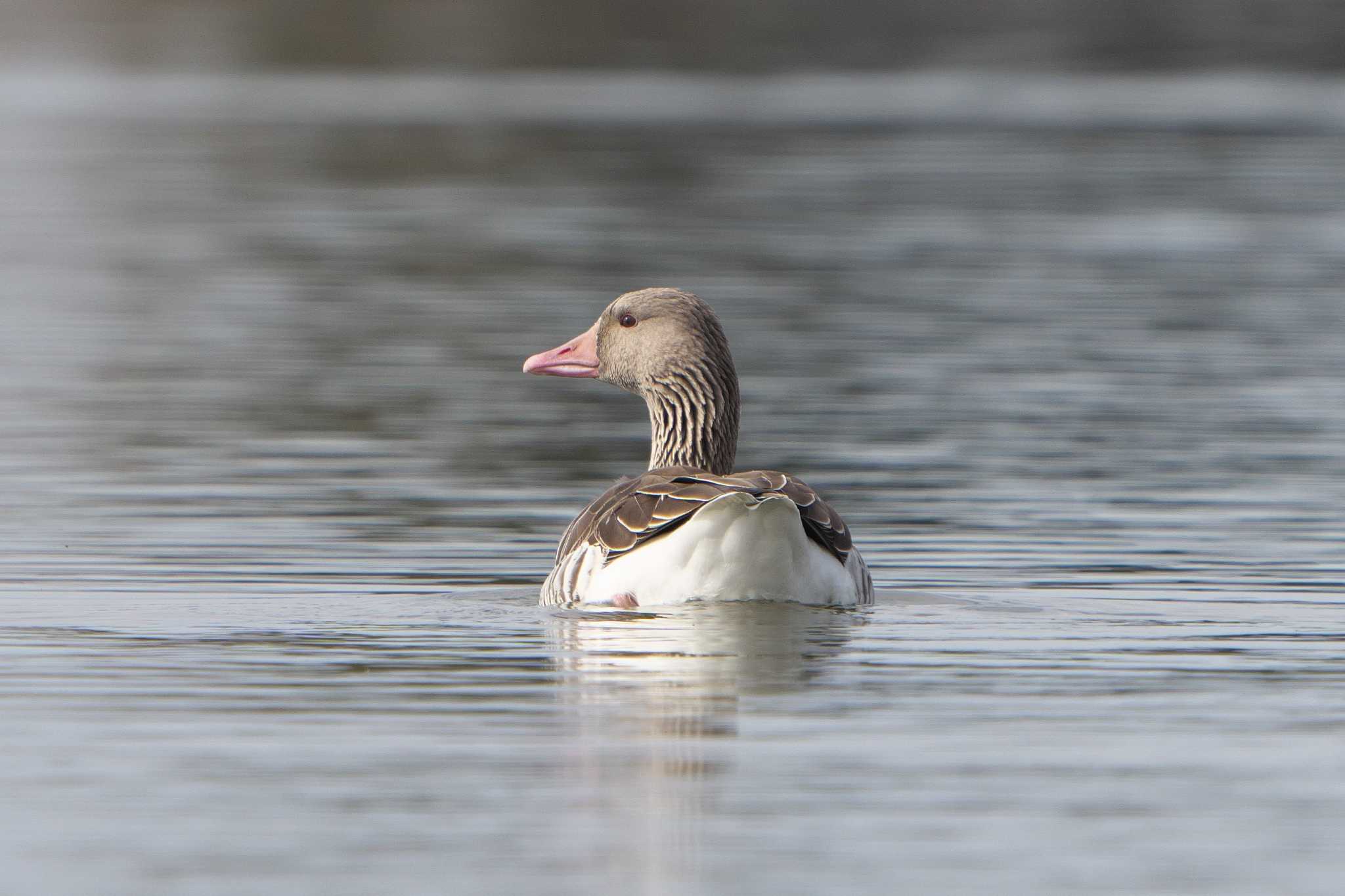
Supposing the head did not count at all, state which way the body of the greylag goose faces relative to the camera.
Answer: away from the camera
